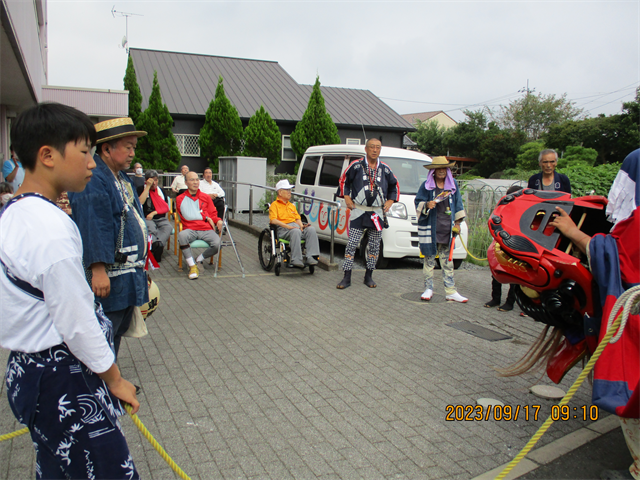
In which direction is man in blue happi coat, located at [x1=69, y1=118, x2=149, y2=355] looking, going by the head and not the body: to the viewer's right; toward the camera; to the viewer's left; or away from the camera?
to the viewer's right

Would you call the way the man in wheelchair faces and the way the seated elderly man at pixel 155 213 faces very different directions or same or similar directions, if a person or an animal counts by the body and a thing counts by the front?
same or similar directions

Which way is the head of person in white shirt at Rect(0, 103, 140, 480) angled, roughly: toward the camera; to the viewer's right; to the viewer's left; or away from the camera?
to the viewer's right

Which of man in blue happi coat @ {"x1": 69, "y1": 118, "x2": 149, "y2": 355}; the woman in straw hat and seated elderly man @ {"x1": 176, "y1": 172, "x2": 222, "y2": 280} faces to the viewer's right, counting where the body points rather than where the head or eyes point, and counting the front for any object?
the man in blue happi coat

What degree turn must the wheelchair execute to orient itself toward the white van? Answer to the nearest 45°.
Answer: approximately 90° to its left

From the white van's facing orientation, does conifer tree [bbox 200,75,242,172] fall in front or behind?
behind

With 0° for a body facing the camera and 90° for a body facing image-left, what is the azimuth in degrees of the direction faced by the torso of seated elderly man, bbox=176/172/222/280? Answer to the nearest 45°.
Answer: approximately 0°

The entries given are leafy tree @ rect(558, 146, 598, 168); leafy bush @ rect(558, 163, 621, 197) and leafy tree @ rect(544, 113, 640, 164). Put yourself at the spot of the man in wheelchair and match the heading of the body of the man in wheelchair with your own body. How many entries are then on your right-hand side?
0

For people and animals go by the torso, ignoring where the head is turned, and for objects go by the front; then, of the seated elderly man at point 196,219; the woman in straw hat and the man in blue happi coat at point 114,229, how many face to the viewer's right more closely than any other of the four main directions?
1

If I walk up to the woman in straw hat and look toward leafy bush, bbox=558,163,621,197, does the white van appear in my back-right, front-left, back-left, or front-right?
front-left

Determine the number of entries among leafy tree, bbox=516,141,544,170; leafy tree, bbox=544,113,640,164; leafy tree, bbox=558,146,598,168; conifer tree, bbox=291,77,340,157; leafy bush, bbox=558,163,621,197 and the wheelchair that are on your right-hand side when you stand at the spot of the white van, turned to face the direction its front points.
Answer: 1

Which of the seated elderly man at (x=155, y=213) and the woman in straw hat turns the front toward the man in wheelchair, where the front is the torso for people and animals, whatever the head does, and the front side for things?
the seated elderly man

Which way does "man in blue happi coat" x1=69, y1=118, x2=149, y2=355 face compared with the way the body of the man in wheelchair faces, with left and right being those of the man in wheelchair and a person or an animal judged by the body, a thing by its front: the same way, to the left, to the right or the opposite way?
to the left

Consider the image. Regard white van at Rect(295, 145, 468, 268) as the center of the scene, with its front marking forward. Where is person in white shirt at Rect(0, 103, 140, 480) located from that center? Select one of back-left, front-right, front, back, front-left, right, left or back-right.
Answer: front-right

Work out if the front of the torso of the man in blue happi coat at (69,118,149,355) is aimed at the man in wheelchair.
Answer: no

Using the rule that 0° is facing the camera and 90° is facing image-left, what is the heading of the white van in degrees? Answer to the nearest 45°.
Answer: approximately 315°

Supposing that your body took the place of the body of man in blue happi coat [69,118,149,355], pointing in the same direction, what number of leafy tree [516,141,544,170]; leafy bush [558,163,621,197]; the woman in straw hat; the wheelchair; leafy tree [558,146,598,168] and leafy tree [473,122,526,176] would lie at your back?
0

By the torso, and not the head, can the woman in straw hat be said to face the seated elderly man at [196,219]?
no

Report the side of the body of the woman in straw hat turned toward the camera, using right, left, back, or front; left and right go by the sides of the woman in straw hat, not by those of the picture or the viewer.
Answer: front

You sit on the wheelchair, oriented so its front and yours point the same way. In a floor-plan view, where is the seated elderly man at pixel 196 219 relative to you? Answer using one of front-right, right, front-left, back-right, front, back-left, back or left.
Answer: back-right

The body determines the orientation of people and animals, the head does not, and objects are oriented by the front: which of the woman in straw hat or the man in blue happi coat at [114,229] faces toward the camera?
the woman in straw hat
